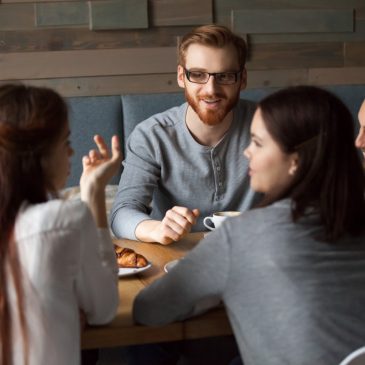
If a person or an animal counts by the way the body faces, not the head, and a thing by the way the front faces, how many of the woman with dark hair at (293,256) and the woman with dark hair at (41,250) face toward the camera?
0

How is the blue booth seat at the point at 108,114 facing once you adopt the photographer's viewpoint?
facing the viewer

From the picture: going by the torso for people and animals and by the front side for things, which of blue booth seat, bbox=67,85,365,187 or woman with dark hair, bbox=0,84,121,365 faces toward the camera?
the blue booth seat

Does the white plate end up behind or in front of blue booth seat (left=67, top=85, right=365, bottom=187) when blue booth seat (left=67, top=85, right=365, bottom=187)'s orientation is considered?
in front

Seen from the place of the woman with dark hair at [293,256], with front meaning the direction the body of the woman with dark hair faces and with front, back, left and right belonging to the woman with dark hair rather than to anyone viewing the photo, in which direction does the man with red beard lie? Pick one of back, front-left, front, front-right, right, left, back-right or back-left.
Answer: front-right

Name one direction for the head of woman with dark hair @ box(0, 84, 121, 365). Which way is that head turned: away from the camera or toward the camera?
away from the camera

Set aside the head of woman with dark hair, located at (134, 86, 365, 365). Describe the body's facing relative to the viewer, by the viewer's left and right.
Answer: facing away from the viewer and to the left of the viewer

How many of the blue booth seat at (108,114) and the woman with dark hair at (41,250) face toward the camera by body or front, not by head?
1

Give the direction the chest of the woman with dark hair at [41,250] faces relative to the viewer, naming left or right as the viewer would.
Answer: facing away from the viewer and to the right of the viewer

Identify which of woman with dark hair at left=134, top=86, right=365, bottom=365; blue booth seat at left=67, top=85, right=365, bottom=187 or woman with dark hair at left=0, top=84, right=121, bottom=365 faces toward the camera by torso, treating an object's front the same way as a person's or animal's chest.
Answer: the blue booth seat

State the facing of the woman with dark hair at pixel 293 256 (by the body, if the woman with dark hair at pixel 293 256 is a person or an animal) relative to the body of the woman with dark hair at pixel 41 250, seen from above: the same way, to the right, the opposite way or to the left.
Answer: to the left

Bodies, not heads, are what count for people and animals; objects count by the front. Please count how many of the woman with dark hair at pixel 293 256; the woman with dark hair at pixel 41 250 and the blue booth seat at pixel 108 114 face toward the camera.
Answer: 1

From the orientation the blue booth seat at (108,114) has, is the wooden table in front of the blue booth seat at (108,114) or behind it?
in front

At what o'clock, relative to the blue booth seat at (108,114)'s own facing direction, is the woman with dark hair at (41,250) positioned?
The woman with dark hair is roughly at 12 o'clock from the blue booth seat.

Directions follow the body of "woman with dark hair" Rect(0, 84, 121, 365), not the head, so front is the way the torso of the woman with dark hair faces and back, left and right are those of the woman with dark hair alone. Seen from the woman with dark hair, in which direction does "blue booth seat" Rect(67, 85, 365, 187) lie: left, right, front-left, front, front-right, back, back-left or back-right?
front-left
